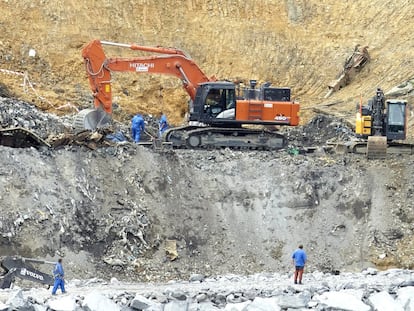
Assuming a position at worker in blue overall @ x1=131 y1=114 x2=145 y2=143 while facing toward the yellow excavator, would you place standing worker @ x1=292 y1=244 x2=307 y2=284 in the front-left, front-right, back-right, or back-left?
front-right

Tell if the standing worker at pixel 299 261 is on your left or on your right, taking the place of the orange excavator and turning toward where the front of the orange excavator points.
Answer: on your left

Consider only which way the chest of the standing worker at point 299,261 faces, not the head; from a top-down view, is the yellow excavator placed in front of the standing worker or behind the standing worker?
in front

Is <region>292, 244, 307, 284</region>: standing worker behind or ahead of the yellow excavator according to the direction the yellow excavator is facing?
ahead

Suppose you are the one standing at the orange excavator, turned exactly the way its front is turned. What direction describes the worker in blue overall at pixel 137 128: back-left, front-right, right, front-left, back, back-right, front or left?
front

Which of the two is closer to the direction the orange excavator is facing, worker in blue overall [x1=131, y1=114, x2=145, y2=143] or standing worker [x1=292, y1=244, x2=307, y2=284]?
the worker in blue overall

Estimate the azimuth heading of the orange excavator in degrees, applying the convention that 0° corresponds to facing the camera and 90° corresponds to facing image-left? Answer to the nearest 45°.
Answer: approximately 90°

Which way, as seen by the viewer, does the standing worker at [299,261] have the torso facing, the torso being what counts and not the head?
away from the camera

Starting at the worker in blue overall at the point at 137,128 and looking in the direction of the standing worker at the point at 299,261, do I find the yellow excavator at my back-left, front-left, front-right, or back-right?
front-left
